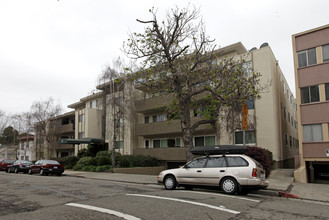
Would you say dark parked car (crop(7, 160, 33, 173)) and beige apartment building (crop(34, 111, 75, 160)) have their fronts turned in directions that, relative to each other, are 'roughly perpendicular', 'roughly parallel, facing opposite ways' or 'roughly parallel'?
roughly perpendicular

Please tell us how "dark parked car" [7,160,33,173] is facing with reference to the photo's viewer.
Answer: facing away from the viewer and to the left of the viewer

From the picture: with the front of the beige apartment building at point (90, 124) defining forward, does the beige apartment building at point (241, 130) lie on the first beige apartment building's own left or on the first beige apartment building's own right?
on the first beige apartment building's own left

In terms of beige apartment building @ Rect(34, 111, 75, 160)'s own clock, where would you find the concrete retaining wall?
The concrete retaining wall is roughly at 10 o'clock from the beige apartment building.

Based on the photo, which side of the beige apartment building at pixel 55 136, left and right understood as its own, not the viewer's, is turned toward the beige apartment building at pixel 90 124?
left

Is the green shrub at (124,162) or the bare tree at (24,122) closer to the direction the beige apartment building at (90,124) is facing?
the green shrub

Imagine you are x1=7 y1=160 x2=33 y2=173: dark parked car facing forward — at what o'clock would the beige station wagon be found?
The beige station wagon is roughly at 7 o'clock from the dark parked car.

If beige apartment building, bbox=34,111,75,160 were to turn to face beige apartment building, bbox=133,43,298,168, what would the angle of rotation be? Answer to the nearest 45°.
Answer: approximately 90° to its left

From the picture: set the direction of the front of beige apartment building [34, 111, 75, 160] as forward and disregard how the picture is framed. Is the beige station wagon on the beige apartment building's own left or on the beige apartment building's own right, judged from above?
on the beige apartment building's own left

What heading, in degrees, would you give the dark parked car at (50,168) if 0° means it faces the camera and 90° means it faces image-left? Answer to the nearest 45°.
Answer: approximately 135°

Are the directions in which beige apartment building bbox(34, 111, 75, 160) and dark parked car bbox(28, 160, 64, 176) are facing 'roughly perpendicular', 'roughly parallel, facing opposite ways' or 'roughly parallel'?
roughly perpendicular
